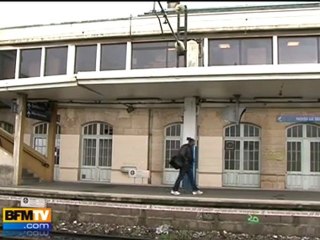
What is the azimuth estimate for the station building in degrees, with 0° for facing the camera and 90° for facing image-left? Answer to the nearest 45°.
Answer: approximately 0°

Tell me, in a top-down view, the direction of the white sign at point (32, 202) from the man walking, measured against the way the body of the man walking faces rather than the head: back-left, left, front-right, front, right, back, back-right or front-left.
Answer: back

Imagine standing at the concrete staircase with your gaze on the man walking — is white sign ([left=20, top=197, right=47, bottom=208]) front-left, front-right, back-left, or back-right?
front-right

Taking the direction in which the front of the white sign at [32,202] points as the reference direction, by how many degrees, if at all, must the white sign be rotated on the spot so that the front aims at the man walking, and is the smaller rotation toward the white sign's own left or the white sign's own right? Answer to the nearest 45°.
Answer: approximately 90° to the white sign's own left

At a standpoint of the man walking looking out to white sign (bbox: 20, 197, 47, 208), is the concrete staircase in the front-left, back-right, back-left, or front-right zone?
front-right

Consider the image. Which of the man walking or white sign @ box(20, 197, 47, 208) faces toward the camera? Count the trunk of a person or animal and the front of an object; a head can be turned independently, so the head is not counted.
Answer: the white sign

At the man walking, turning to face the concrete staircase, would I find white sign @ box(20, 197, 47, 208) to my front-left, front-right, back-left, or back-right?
front-left

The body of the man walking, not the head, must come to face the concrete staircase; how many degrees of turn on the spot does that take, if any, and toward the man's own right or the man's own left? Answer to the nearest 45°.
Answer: approximately 135° to the man's own left

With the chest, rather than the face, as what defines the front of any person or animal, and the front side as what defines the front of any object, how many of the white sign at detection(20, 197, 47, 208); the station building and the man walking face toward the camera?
2

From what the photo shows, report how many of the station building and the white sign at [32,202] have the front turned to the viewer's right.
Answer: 0

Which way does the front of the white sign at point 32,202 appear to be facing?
toward the camera

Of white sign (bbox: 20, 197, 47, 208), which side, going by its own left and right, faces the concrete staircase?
back
